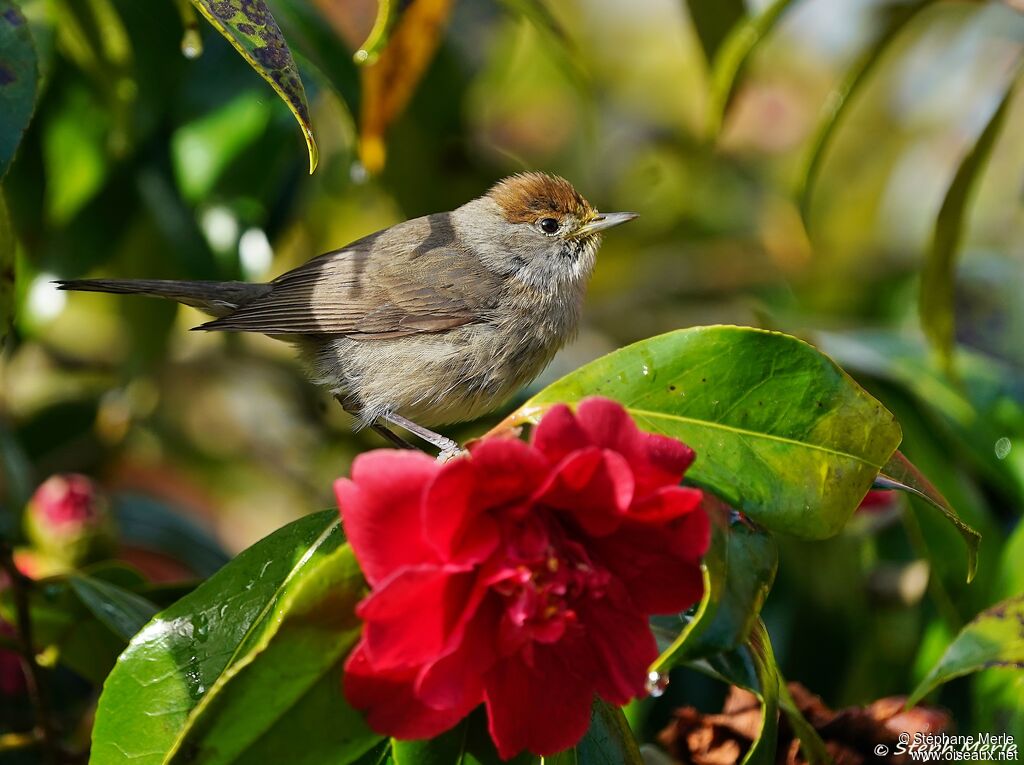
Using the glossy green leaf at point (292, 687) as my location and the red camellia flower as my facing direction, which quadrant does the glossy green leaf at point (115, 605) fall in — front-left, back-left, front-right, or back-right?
back-left

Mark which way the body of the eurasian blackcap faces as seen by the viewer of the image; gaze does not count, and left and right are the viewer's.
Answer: facing to the right of the viewer

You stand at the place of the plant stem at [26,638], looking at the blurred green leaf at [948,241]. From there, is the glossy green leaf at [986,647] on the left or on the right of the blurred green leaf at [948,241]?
right

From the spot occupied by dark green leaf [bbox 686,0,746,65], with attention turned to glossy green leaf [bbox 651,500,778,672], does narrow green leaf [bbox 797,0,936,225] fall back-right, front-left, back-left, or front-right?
front-left

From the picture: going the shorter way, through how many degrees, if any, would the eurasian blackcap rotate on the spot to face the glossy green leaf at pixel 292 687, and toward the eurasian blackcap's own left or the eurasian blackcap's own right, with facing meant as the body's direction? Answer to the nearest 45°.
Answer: approximately 90° to the eurasian blackcap's own right

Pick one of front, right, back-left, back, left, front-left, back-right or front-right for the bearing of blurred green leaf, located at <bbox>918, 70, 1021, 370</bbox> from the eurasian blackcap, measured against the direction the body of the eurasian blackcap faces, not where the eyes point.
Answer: front

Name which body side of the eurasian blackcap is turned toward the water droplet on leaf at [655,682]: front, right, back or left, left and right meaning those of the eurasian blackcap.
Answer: front

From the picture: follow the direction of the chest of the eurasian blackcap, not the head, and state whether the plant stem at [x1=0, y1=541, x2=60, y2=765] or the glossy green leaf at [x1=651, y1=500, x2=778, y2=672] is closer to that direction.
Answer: the glossy green leaf

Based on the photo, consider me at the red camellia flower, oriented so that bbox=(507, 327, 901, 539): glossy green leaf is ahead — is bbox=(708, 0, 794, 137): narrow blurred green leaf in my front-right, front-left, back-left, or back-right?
front-left

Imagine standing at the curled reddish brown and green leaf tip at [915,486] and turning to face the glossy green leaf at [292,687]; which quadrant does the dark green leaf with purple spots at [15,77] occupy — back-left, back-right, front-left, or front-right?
front-right
